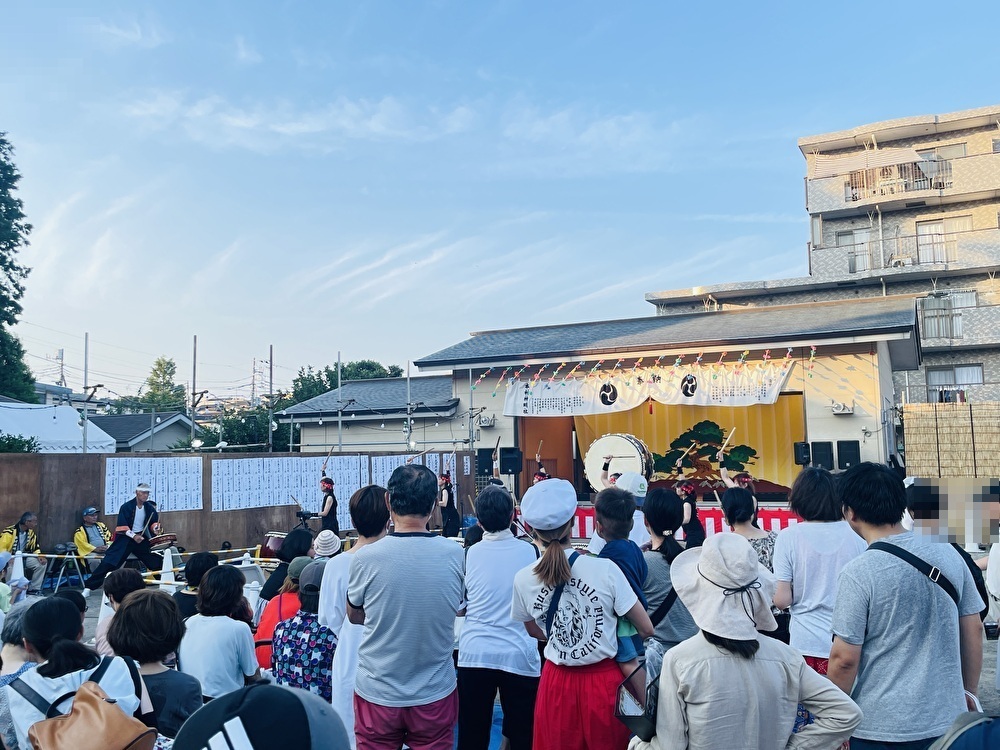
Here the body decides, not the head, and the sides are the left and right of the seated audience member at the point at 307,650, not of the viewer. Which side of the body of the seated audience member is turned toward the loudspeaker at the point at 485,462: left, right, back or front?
front

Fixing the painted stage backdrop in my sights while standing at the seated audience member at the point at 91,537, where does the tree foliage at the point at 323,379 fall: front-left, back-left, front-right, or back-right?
front-left

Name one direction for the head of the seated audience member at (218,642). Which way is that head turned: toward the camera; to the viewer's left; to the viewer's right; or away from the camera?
away from the camera

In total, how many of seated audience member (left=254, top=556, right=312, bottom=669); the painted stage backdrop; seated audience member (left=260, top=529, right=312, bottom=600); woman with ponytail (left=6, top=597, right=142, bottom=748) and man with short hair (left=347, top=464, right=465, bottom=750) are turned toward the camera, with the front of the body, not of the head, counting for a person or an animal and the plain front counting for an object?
1

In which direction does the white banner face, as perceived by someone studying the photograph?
facing the viewer

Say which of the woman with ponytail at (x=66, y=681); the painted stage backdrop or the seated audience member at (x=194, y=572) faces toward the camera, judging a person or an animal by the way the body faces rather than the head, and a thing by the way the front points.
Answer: the painted stage backdrop

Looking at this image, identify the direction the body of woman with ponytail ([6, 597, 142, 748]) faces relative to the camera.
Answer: away from the camera

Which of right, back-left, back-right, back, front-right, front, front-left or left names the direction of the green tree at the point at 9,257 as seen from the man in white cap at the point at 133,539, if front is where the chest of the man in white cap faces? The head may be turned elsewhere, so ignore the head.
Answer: back-left

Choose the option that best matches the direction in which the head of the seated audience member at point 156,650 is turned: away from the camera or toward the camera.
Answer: away from the camera

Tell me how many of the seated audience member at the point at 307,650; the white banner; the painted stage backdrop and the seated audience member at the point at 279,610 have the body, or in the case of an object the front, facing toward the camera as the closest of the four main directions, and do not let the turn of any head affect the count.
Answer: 2

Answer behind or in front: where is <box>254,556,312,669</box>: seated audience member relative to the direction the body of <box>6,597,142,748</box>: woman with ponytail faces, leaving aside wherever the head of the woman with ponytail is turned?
in front

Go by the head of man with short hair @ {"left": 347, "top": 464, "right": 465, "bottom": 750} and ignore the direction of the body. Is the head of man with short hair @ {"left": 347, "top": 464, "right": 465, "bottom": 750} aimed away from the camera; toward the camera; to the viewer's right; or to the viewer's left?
away from the camera

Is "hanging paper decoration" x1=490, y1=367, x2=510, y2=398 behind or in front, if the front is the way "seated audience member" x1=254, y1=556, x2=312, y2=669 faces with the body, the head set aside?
in front

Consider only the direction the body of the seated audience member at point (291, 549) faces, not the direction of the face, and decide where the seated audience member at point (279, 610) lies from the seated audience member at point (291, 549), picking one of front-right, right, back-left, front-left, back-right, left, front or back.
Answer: back-right

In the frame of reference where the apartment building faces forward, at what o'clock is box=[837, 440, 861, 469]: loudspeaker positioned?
The loudspeaker is roughly at 11 o'clock from the apartment building.

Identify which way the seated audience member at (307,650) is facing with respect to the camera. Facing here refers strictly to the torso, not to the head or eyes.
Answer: away from the camera

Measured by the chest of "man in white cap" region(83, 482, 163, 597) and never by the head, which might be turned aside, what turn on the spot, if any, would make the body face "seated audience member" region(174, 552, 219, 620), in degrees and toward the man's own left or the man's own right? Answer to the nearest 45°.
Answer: approximately 45° to the man's own right

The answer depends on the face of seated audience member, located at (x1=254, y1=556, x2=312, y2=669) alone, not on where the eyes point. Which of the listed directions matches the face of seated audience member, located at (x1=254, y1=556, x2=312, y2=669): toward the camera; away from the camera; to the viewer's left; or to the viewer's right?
away from the camera

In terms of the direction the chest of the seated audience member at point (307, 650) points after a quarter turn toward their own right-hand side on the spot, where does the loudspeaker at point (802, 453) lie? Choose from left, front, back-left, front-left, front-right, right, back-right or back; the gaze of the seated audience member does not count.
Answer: front-left

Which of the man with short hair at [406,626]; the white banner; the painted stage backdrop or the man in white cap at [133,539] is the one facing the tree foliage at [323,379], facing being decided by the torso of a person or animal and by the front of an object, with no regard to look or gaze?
the man with short hair
